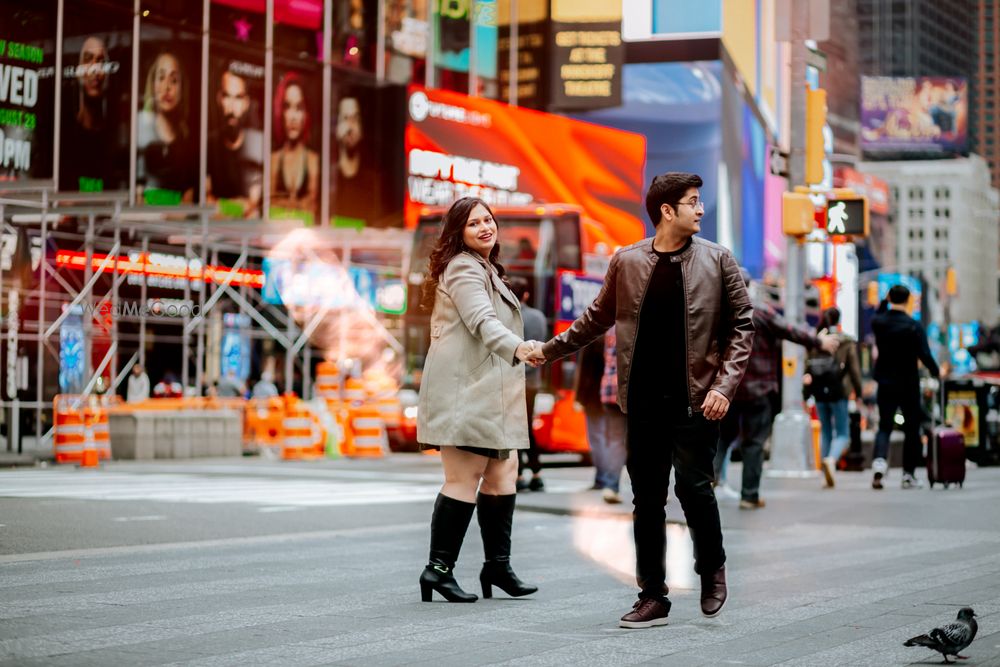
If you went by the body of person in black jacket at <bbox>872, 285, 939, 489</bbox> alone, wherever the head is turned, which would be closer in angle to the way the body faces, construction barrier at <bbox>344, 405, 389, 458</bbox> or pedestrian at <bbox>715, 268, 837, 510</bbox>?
the construction barrier

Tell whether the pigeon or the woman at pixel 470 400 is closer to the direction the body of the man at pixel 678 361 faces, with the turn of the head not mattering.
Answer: the pigeon

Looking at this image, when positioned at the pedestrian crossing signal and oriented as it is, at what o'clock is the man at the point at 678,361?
The man is roughly at 12 o'clock from the pedestrian crossing signal.

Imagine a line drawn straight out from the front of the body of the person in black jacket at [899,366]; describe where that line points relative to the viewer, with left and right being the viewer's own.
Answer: facing away from the viewer

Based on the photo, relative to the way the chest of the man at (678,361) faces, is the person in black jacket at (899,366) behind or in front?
behind

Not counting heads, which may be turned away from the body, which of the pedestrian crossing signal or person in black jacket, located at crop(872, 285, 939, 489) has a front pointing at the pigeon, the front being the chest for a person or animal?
the pedestrian crossing signal

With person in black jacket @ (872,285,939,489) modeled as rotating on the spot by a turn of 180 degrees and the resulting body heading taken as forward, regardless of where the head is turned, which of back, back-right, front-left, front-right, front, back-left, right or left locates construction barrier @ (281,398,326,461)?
back-right

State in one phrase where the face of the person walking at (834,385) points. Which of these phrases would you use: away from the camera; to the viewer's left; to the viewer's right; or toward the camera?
away from the camera

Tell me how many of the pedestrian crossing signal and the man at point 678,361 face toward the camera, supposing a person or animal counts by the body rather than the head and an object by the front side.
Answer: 2

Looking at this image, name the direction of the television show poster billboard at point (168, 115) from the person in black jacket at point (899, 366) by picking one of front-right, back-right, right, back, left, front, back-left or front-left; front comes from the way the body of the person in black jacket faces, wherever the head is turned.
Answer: front-left
